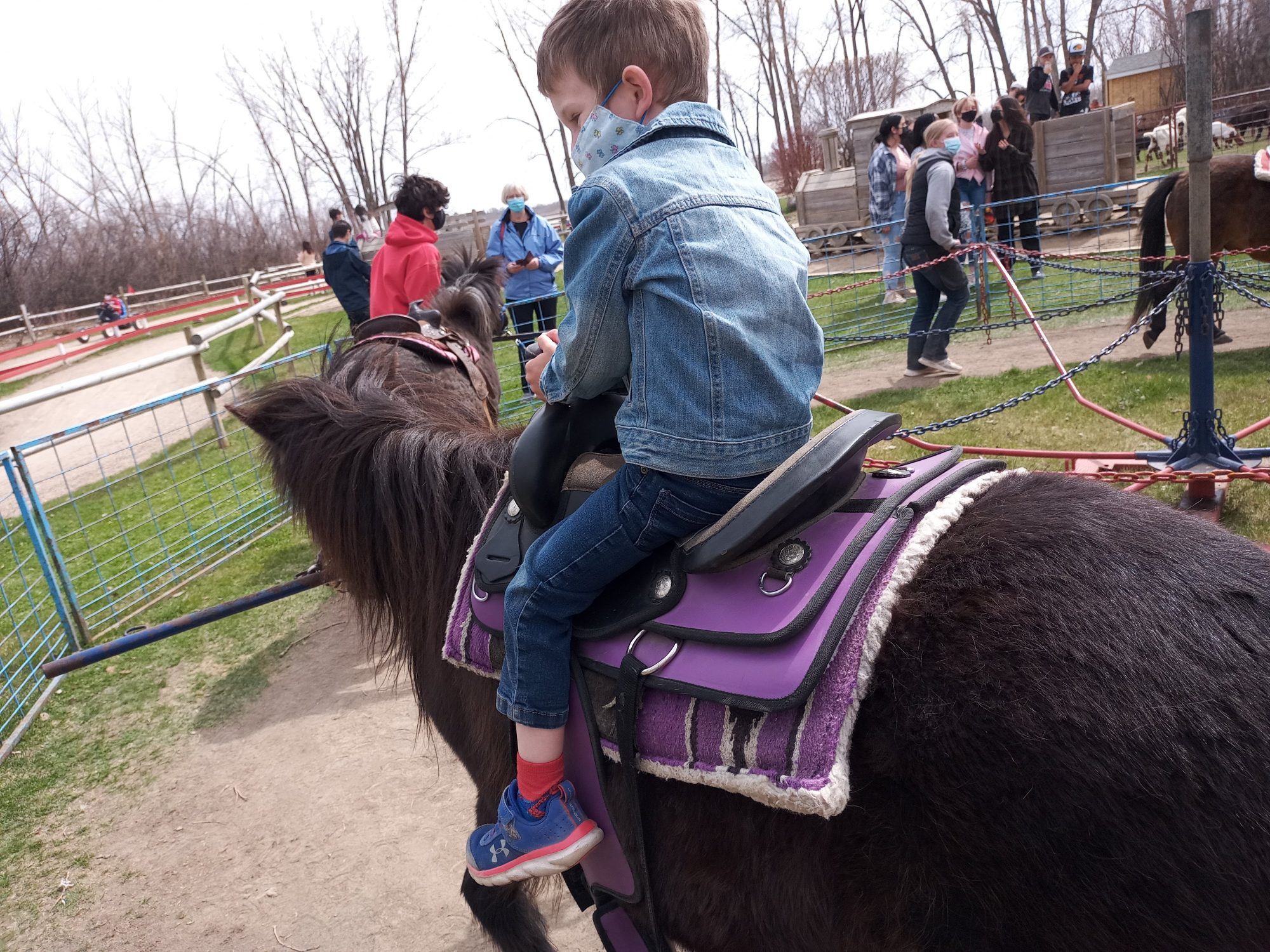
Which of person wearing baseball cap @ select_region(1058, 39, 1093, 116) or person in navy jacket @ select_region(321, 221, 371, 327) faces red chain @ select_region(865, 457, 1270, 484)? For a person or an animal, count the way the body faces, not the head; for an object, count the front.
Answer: the person wearing baseball cap

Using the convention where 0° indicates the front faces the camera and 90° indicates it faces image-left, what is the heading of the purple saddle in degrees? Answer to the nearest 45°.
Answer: approximately 135°

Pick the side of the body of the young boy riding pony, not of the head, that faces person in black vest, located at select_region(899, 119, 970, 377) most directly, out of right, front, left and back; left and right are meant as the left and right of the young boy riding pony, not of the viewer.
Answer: right

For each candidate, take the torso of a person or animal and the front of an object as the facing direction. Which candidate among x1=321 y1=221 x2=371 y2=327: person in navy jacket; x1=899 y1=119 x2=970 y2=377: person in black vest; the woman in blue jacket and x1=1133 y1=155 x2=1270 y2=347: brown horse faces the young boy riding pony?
the woman in blue jacket

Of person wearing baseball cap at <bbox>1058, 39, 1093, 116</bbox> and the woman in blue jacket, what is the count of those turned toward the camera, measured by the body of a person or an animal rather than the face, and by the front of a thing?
2

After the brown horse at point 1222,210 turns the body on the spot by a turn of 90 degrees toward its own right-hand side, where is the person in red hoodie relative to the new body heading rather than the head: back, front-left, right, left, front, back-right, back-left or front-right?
front-right

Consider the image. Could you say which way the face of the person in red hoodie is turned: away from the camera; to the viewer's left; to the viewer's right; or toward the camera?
to the viewer's right
